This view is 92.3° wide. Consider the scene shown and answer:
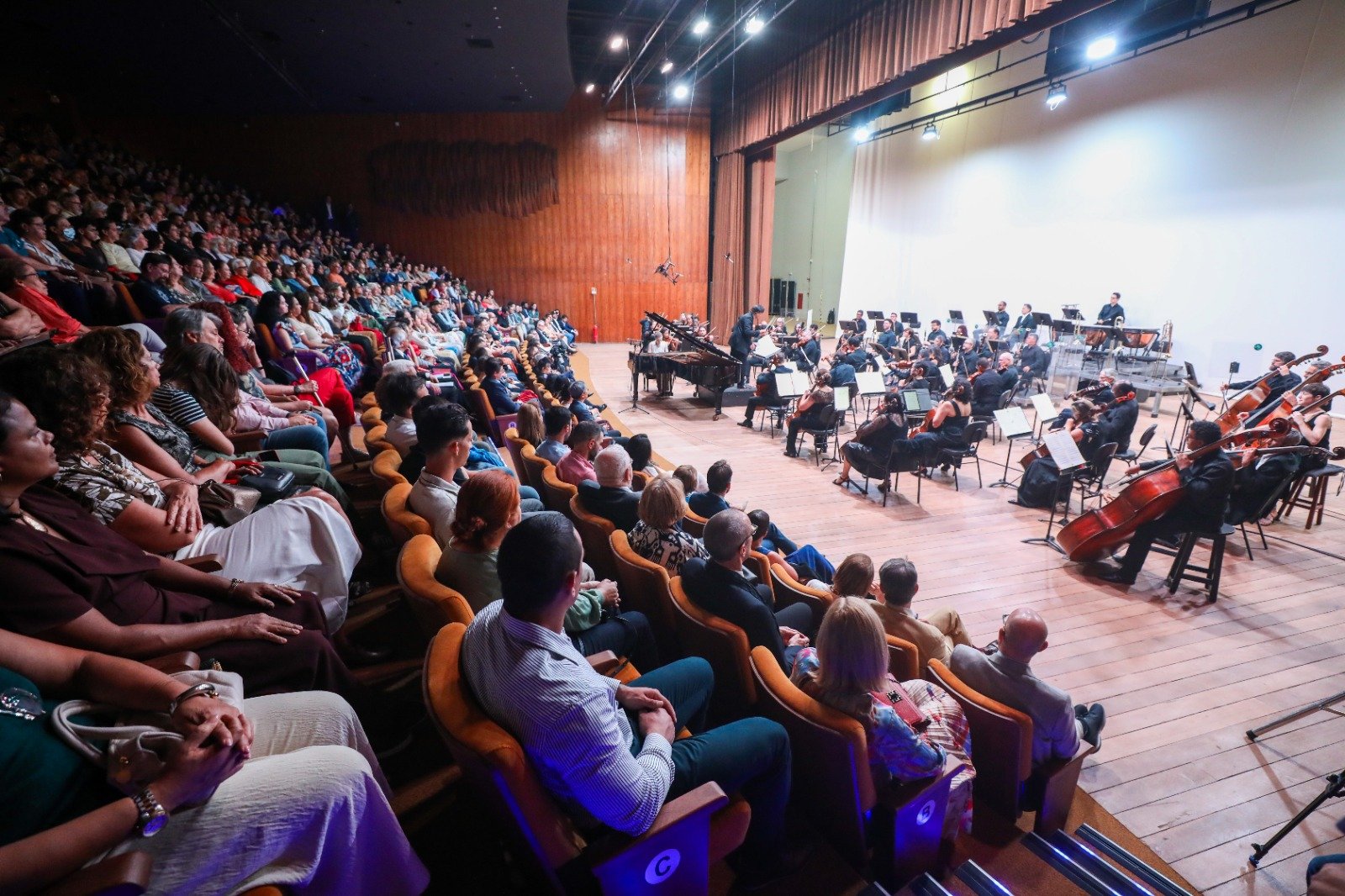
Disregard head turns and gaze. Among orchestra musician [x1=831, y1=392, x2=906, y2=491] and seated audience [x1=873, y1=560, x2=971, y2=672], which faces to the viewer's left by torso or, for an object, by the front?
the orchestra musician

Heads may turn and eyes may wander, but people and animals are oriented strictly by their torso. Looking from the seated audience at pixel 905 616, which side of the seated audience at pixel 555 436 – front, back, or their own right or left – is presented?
right

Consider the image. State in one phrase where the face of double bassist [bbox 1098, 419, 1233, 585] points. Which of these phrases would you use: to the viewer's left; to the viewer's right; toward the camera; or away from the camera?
to the viewer's left

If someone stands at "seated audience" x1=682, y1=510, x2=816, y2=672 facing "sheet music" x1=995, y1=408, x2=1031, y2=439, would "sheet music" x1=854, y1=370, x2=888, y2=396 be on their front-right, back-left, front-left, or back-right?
front-left

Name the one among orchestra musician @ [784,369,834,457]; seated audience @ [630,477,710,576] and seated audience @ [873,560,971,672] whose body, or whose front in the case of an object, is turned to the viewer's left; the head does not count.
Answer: the orchestra musician

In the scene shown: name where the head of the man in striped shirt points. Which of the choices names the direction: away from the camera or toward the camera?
away from the camera

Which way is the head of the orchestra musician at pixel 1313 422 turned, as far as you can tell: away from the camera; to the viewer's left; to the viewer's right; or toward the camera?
to the viewer's left

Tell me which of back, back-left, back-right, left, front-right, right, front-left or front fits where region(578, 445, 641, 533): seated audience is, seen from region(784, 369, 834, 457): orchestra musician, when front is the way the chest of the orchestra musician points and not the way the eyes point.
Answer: left

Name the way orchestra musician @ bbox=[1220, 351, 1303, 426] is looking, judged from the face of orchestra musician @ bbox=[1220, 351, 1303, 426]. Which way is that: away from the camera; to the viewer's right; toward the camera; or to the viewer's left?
to the viewer's left

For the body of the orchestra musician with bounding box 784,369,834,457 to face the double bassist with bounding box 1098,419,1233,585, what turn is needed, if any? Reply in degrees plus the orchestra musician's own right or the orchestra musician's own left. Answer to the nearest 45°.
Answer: approximately 135° to the orchestra musician's own left

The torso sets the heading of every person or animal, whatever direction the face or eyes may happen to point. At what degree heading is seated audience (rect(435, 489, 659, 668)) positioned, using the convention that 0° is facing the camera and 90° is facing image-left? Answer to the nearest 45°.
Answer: approximately 225°

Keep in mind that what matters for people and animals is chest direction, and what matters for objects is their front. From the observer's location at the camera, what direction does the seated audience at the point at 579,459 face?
facing away from the viewer and to the right of the viewer

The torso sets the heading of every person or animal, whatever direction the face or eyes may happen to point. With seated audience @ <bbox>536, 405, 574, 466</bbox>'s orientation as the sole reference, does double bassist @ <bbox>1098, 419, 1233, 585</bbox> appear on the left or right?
on their right

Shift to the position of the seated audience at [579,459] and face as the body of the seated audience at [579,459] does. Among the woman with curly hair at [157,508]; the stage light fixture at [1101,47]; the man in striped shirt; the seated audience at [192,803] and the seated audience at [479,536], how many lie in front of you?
1

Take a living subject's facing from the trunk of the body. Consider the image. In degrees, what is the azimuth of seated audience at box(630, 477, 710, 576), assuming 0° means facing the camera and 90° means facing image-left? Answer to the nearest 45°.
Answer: approximately 225°

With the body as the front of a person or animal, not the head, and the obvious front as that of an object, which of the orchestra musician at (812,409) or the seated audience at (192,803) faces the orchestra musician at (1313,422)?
the seated audience

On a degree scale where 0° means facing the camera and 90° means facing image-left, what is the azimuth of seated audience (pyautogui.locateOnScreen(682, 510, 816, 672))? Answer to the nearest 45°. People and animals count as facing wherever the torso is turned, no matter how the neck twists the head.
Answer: approximately 225°

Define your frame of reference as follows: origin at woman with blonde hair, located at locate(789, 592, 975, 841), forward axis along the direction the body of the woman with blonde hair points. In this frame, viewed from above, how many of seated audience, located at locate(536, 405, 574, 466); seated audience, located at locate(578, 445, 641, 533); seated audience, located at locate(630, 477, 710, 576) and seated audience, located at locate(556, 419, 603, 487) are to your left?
4
